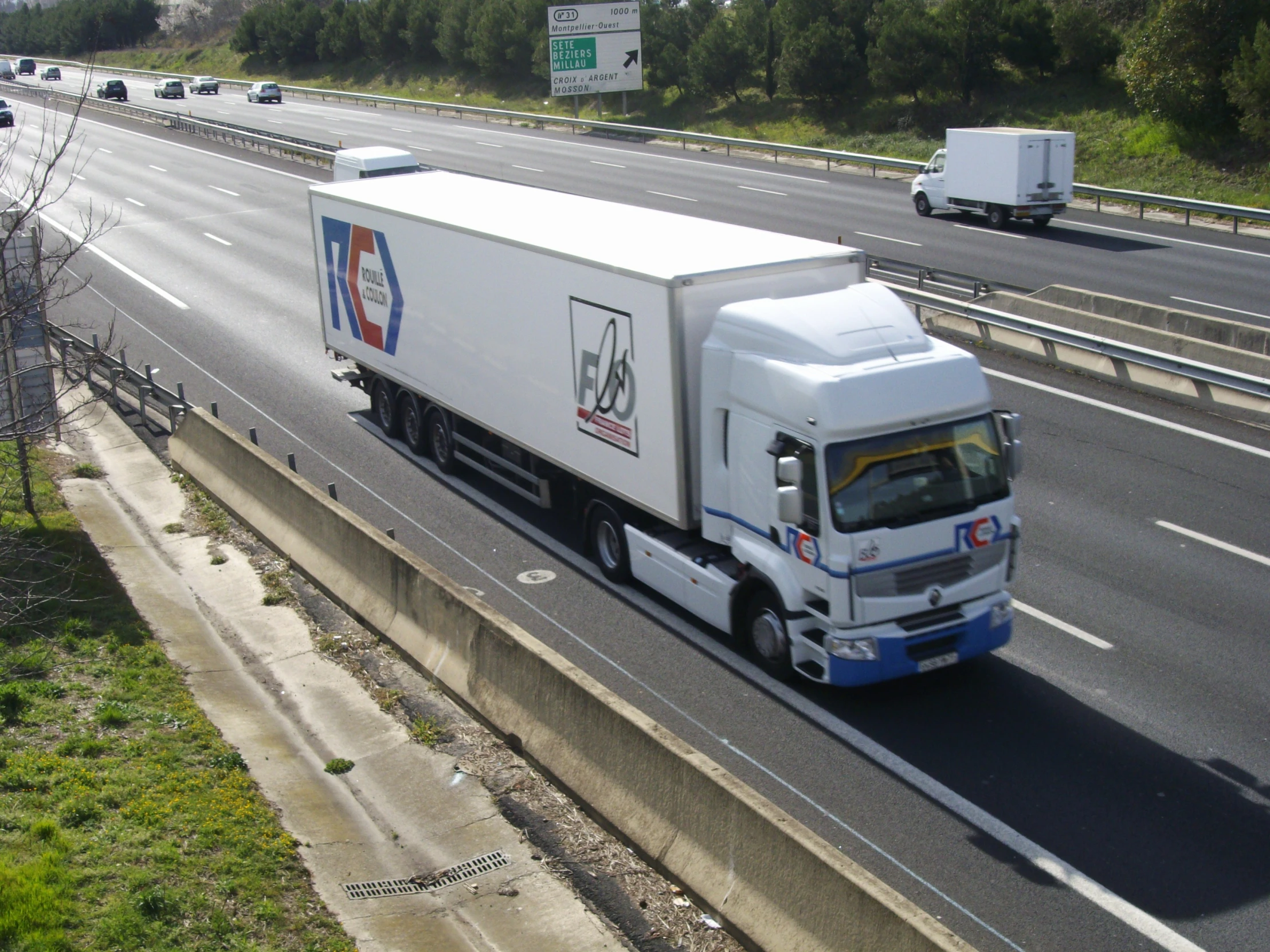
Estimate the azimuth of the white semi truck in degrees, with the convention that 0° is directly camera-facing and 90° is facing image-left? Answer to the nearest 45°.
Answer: approximately 315°

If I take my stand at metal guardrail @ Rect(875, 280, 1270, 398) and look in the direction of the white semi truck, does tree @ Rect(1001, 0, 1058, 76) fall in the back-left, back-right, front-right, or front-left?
back-right

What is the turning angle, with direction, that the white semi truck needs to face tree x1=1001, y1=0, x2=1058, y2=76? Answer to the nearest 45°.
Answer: approximately 135° to its left

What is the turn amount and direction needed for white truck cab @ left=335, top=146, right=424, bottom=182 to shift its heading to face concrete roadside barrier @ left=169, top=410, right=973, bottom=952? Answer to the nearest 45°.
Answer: approximately 45° to its right

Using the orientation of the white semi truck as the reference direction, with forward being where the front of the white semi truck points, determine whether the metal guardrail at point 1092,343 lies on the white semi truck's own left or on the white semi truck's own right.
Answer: on the white semi truck's own left

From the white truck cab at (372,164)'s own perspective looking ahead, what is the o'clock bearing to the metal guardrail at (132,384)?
The metal guardrail is roughly at 2 o'clock from the white truck cab.

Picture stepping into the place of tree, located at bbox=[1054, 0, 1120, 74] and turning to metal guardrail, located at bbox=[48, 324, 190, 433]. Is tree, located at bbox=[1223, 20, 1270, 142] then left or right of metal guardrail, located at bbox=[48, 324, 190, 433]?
left

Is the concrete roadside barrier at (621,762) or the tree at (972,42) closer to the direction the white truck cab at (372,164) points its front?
the concrete roadside barrier

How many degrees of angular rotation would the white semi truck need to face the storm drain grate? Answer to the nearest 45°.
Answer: approximately 90° to its right

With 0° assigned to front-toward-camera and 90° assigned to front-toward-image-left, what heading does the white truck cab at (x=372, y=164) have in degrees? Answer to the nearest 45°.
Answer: approximately 315°
